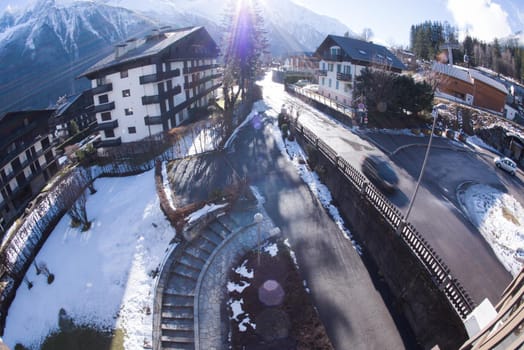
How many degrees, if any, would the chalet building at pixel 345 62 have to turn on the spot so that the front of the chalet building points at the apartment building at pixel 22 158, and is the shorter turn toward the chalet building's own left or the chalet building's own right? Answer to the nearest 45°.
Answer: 0° — it already faces it

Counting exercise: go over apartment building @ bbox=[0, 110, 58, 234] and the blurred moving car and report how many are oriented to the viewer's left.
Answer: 0

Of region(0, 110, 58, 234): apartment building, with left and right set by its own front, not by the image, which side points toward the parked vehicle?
front

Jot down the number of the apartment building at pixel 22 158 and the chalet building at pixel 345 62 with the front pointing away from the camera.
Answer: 0

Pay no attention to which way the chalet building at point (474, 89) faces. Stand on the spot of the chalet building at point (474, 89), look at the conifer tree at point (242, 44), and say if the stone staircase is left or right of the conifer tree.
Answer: left

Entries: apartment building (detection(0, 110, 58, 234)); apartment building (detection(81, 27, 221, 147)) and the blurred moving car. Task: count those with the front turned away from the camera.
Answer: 0

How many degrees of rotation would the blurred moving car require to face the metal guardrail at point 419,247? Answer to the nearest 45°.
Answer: approximately 45° to its right

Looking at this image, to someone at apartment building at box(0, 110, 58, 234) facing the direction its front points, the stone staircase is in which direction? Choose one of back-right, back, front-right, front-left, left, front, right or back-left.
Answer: front-right

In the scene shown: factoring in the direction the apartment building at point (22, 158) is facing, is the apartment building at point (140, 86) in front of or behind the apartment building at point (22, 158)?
in front

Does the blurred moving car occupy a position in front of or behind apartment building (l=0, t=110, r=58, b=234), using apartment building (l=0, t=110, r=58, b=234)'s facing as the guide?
in front

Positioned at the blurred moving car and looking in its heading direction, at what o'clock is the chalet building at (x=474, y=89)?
The chalet building is roughly at 8 o'clock from the blurred moving car.

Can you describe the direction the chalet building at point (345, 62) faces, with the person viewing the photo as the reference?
facing the viewer and to the left of the viewer

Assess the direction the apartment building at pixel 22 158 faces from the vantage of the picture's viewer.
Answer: facing the viewer and to the right of the viewer
